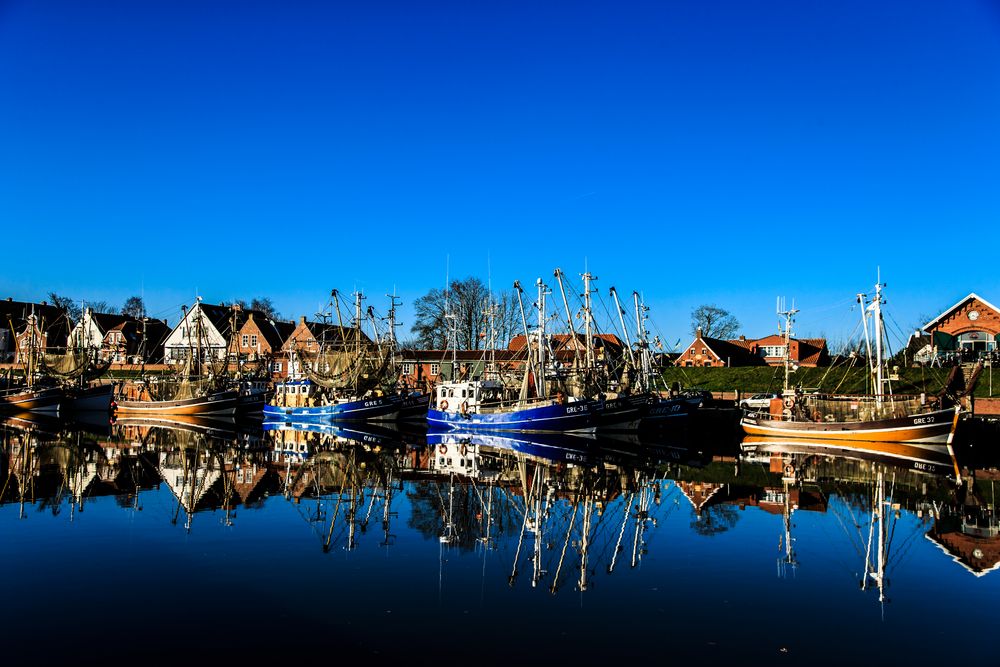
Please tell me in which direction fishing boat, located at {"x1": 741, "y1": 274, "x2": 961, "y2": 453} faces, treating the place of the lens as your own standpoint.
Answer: facing to the right of the viewer
